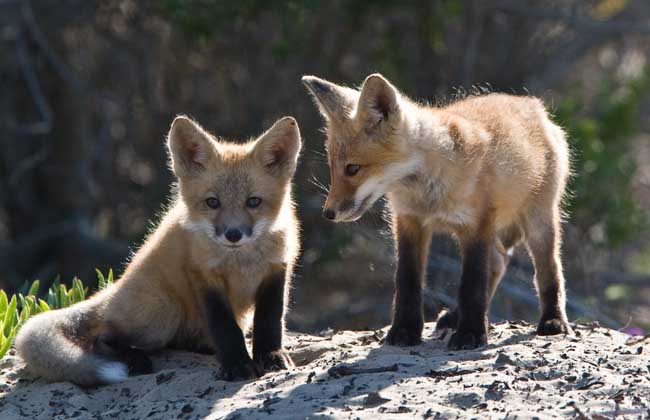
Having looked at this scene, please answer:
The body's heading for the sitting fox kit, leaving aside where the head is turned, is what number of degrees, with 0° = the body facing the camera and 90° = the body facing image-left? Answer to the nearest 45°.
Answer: approximately 315°

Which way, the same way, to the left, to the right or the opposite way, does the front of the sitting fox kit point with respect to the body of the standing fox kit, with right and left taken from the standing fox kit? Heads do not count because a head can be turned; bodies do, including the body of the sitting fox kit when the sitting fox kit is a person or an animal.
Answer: to the left

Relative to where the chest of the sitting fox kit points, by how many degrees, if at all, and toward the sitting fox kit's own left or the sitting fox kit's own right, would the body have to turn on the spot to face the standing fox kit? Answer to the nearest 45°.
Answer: approximately 45° to the sitting fox kit's own left

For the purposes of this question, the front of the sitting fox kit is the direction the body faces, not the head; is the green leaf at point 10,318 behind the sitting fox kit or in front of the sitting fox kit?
behind

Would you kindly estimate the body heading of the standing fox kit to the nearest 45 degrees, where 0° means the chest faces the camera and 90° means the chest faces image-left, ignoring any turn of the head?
approximately 45°

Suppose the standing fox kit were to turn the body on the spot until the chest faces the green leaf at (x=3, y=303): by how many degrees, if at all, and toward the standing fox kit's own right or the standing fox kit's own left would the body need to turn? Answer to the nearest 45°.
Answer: approximately 45° to the standing fox kit's own right

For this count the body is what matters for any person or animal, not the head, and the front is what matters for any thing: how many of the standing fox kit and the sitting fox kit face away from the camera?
0

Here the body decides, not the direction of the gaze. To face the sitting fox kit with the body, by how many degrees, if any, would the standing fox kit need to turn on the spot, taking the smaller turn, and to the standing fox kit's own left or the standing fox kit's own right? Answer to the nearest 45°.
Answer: approximately 45° to the standing fox kit's own right

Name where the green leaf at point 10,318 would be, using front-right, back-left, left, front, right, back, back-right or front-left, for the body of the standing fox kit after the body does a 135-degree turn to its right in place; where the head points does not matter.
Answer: left
